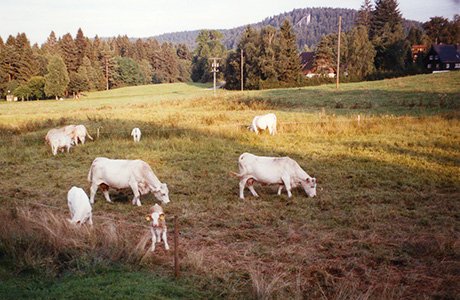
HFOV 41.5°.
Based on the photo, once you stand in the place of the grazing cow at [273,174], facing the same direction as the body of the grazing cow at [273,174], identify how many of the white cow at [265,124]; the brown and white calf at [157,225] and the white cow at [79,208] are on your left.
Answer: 1

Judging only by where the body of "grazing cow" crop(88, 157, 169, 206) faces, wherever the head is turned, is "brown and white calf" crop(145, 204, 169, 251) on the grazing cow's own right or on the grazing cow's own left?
on the grazing cow's own right

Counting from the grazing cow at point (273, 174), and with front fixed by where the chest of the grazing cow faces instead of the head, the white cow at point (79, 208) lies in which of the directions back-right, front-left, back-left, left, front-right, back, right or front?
back-right

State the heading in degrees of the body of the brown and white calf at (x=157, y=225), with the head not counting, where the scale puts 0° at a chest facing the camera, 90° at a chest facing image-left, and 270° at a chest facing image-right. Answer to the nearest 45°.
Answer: approximately 0°

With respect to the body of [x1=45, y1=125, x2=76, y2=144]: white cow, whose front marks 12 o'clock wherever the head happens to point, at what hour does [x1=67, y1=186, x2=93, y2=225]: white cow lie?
[x1=67, y1=186, x2=93, y2=225]: white cow is roughly at 9 o'clock from [x1=45, y1=125, x2=76, y2=144]: white cow.

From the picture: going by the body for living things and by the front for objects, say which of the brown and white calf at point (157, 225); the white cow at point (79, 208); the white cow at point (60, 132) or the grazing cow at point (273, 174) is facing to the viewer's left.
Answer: the white cow at point (60, 132)

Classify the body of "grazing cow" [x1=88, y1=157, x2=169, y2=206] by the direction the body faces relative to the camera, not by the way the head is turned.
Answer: to the viewer's right

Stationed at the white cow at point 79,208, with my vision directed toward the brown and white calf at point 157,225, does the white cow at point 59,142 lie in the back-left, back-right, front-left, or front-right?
back-left

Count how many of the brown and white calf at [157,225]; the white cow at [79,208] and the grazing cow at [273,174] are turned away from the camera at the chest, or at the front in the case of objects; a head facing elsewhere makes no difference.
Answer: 1

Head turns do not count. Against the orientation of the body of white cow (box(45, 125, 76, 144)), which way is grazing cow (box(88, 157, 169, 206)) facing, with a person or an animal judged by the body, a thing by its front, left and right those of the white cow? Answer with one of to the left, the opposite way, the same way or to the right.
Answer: the opposite way

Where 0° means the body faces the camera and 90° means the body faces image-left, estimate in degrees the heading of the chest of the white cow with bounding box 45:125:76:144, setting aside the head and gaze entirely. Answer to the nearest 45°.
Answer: approximately 90°

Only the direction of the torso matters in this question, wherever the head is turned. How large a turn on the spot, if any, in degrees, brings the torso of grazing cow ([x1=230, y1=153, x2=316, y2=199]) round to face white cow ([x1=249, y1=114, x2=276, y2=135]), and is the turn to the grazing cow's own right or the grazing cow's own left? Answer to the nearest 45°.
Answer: approximately 90° to the grazing cow's own left

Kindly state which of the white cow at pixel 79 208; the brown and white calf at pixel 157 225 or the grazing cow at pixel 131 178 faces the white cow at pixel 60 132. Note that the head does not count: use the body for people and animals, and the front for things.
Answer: the white cow at pixel 79 208
